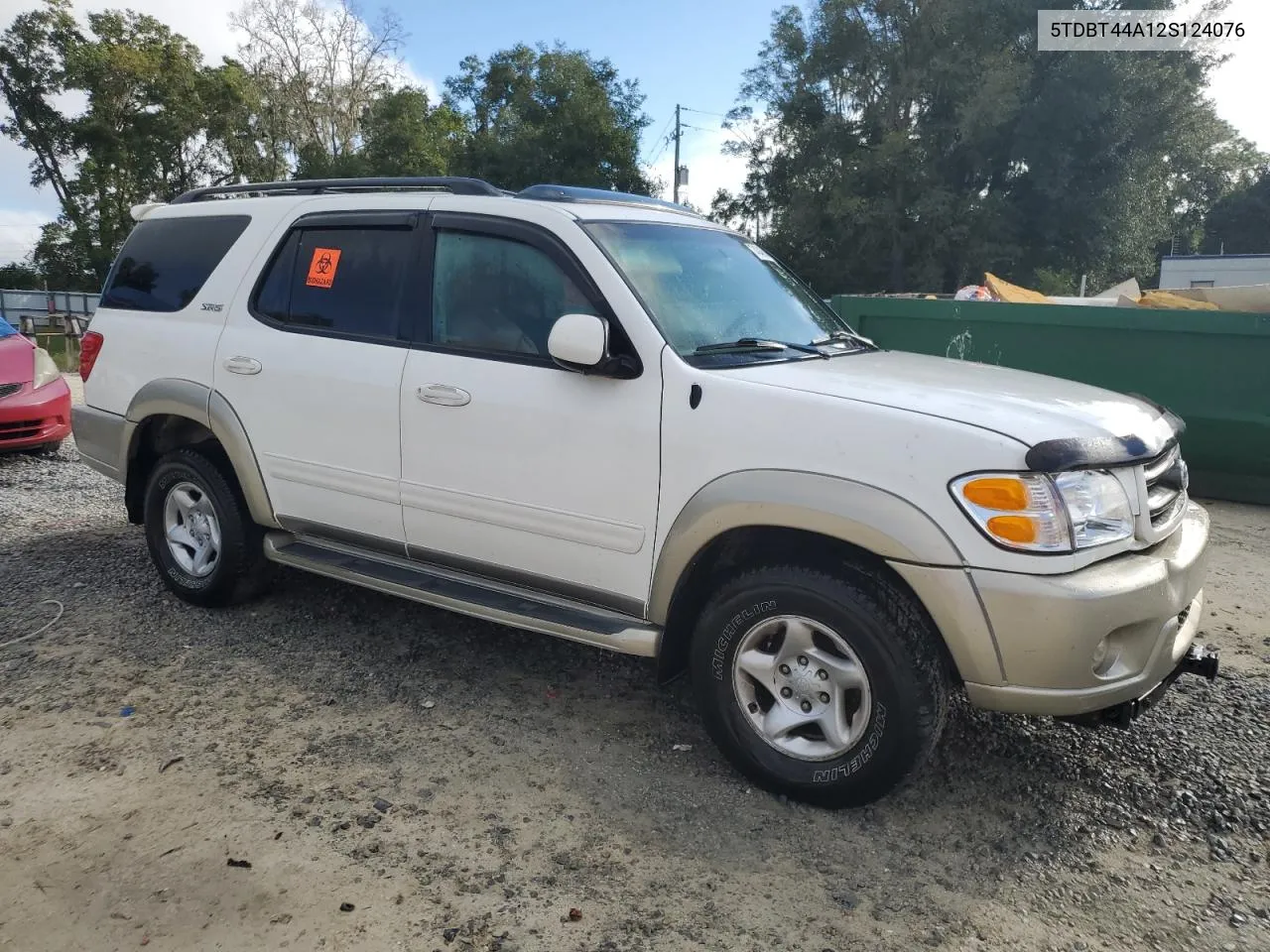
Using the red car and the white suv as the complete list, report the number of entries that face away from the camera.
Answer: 0

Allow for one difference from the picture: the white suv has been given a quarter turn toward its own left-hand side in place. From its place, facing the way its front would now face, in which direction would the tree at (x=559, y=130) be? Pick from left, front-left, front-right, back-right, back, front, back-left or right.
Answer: front-left

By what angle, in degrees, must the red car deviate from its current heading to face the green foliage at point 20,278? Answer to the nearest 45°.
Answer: approximately 135° to its left

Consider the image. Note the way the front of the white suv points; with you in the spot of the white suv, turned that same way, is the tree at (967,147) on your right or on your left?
on your left

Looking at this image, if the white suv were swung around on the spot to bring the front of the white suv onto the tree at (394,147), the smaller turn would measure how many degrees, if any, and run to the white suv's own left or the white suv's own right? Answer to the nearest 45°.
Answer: approximately 135° to the white suv's own left

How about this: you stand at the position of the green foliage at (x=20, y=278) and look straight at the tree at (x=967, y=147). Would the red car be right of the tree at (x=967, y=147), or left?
right

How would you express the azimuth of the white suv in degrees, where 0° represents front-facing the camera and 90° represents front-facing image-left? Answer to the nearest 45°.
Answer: approximately 315°

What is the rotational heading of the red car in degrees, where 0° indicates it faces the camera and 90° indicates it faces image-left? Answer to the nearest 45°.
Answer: approximately 315°

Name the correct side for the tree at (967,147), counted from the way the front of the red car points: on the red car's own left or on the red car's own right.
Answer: on the red car's own left
